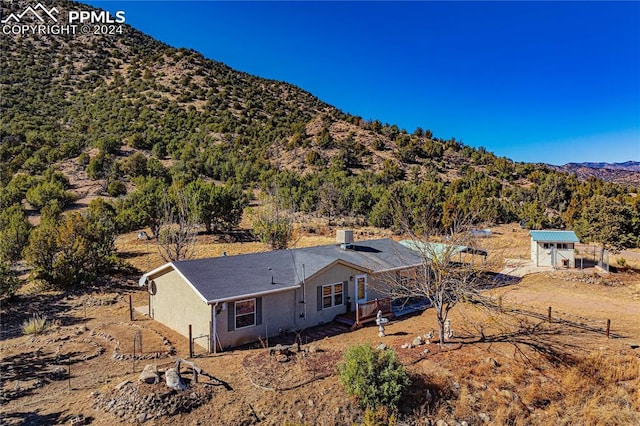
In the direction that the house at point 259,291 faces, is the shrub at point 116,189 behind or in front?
behind

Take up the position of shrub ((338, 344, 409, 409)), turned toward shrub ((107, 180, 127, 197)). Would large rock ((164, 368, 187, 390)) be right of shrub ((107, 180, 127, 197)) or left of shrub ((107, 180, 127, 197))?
left

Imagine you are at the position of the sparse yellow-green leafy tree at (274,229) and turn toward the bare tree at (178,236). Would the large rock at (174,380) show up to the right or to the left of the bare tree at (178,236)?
left

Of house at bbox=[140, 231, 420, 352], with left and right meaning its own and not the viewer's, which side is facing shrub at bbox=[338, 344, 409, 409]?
front

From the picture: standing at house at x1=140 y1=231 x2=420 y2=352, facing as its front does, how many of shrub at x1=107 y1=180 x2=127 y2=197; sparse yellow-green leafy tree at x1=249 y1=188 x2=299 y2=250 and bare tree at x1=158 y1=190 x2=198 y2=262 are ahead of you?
0

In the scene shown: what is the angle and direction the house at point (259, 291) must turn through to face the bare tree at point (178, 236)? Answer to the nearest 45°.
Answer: approximately 180°

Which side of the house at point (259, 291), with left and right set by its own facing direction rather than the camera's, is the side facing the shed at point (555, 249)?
left

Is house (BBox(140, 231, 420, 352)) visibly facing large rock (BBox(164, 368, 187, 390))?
no

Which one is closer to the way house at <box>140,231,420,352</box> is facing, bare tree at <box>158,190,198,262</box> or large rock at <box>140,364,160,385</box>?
the large rock

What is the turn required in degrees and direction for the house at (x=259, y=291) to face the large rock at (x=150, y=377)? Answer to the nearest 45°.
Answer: approximately 90° to its right

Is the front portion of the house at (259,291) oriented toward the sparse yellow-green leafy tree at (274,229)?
no
